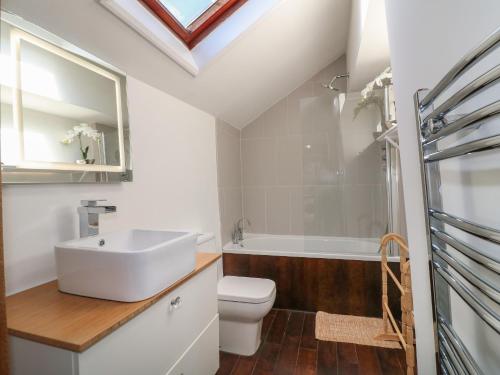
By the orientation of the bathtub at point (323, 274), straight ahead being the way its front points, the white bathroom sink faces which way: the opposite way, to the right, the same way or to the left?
to the left

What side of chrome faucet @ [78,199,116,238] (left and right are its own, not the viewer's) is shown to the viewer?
right

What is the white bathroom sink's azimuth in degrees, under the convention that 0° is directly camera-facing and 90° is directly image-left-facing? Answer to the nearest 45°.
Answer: approximately 315°

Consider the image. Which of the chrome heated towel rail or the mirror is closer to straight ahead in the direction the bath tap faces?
the chrome heated towel rail

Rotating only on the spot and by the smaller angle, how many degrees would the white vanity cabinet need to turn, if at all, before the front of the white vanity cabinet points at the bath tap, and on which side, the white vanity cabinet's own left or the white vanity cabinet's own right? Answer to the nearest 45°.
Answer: approximately 90° to the white vanity cabinet's own left

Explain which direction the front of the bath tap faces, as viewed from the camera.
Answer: facing to the right of the viewer

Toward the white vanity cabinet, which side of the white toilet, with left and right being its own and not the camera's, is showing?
right

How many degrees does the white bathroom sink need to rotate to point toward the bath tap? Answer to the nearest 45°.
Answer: approximately 90° to its left
